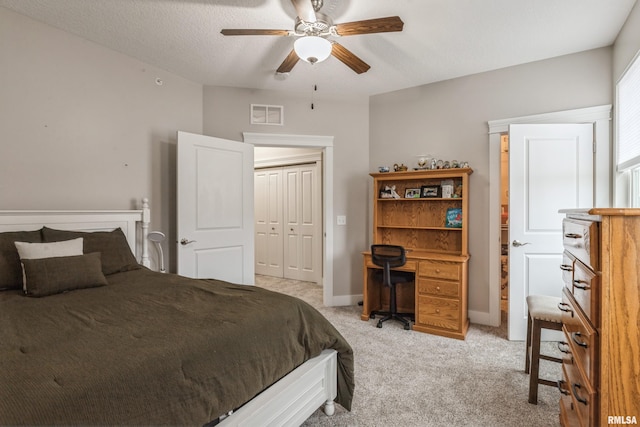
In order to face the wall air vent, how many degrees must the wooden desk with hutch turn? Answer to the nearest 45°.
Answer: approximately 45° to its right

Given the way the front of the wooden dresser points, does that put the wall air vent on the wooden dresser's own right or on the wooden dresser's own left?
on the wooden dresser's own right

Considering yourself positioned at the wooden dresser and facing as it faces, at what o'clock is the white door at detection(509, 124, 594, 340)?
The white door is roughly at 4 o'clock from the wooden dresser.

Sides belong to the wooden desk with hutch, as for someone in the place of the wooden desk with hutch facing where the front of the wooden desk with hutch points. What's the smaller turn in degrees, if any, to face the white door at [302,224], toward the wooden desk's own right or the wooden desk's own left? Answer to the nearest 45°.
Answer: approximately 90° to the wooden desk's own right

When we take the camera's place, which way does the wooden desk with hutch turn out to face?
facing the viewer and to the left of the viewer

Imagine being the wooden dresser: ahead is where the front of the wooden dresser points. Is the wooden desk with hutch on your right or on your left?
on your right

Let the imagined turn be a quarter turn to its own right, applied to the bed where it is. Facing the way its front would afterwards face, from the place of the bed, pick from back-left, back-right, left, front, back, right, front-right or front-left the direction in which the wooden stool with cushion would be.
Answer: back-left

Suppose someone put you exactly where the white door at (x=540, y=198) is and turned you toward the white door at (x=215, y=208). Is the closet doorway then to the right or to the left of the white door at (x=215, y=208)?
right

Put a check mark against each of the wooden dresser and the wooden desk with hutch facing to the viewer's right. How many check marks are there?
0

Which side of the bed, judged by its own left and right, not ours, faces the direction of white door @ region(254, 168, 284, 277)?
left

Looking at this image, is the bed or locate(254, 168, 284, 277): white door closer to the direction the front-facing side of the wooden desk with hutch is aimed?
the bed

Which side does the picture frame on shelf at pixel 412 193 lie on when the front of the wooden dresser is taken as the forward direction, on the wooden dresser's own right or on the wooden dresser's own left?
on the wooden dresser's own right

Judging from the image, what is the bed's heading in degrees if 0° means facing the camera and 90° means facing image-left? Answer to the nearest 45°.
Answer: approximately 315°

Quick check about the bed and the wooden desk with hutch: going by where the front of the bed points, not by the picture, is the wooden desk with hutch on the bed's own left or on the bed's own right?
on the bed's own left

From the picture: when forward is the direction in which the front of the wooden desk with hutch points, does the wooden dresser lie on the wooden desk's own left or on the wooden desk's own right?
on the wooden desk's own left

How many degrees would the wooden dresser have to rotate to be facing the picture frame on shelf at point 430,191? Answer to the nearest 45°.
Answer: approximately 90° to its right
